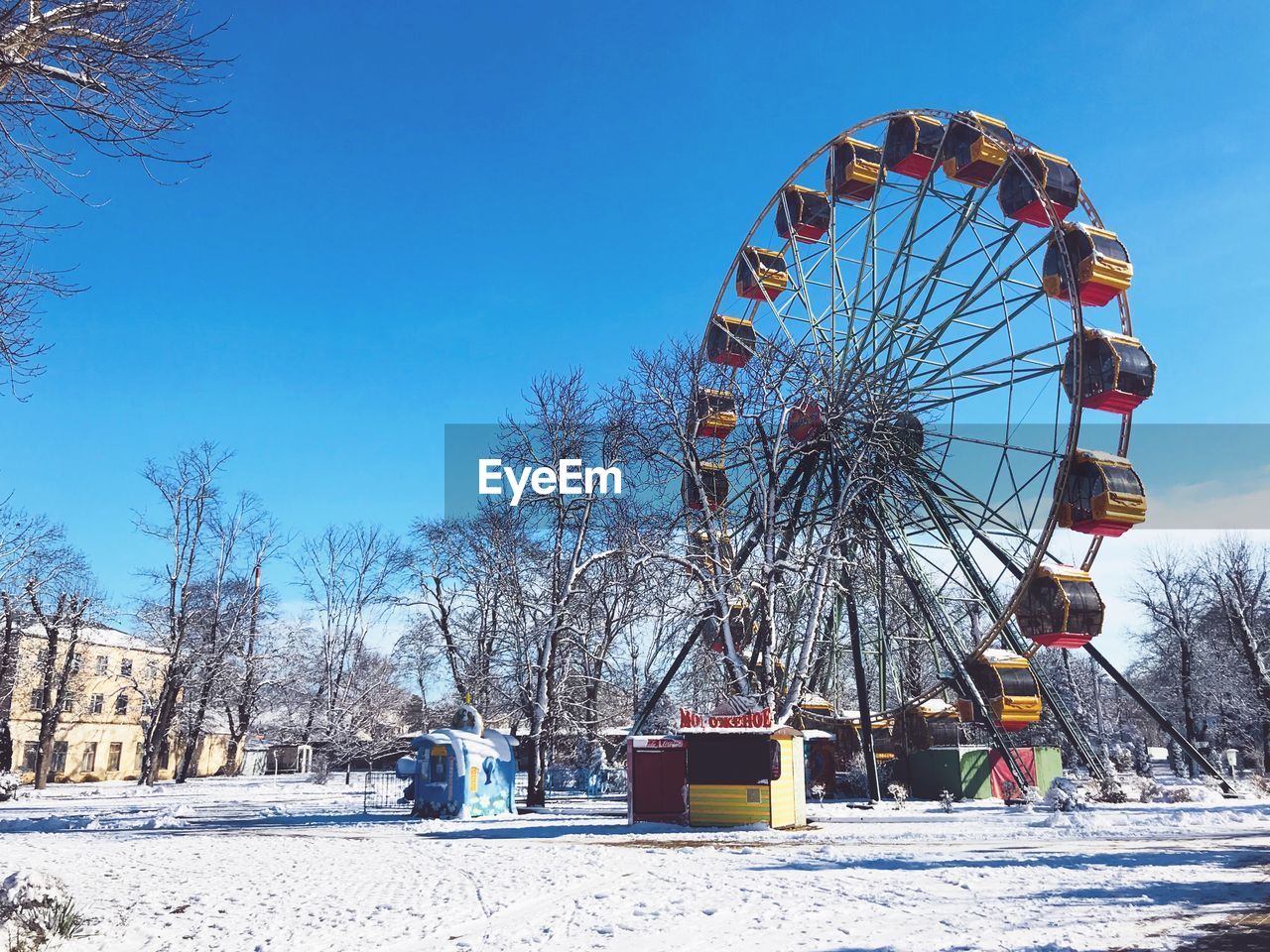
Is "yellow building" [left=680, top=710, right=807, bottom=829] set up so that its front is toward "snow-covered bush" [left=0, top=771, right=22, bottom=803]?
no

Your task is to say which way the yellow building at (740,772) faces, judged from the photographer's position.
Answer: facing the viewer

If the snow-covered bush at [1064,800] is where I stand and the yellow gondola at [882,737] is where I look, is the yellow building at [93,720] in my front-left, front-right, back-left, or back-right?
front-left

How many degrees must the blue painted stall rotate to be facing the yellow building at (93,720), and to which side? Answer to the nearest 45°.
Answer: approximately 90° to its right

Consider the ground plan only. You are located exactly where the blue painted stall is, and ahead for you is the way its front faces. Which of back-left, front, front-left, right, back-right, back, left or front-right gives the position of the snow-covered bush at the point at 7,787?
right

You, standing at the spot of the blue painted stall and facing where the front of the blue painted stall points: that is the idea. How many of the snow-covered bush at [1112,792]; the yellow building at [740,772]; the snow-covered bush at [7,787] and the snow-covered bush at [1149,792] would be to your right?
1

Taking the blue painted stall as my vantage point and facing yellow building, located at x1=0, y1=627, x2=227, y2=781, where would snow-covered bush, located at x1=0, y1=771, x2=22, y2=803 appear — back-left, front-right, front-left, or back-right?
front-left

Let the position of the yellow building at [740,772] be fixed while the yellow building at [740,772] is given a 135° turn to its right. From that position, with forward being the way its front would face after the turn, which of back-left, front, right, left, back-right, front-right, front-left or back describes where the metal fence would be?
front

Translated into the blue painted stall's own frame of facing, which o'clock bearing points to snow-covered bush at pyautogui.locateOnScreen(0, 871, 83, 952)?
The snow-covered bush is roughly at 11 o'clock from the blue painted stall.

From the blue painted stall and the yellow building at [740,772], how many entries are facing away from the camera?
0
